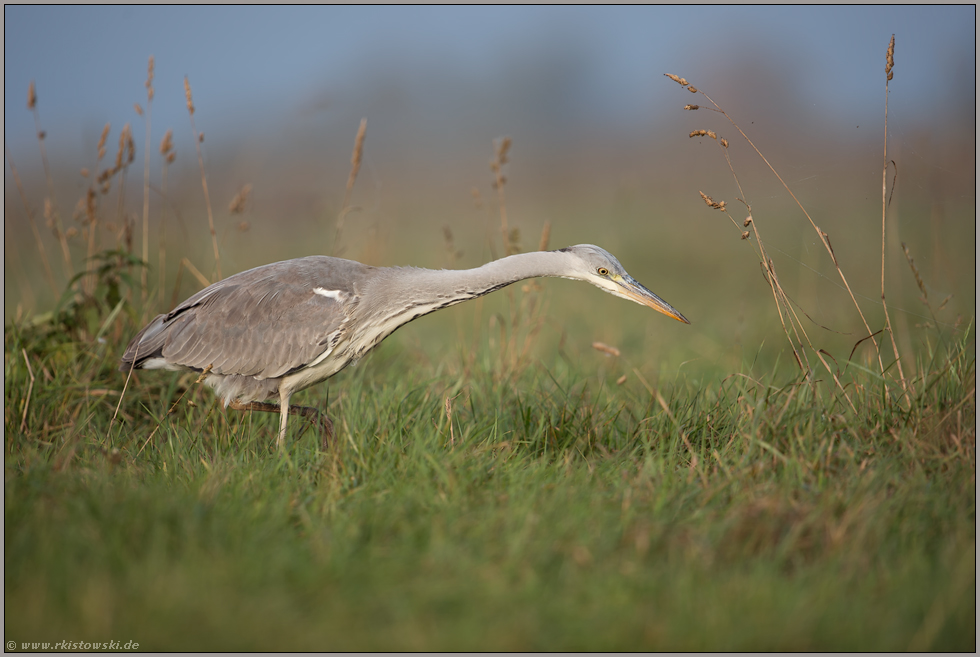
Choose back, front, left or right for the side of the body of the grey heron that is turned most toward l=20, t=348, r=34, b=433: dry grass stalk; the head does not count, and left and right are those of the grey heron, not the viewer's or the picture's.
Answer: back

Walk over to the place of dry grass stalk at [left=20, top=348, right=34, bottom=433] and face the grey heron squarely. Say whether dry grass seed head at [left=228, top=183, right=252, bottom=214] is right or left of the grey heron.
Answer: left

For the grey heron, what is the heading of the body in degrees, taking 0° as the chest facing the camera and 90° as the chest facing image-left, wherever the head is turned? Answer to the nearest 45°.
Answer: approximately 270°
